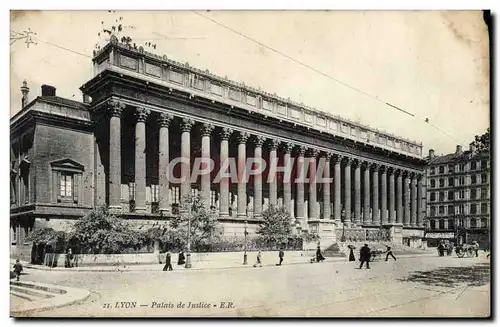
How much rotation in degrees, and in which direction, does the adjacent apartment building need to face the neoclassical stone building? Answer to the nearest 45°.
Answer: approximately 45° to its right

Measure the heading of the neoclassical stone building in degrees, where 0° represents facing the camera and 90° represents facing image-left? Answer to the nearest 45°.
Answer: approximately 315°

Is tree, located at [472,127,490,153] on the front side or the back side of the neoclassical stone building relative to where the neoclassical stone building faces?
on the front side

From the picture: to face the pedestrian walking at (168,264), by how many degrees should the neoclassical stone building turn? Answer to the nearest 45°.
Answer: approximately 45° to its right

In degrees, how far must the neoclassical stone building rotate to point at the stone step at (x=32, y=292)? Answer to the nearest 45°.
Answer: approximately 45° to its right
